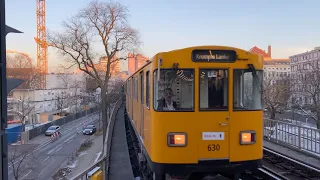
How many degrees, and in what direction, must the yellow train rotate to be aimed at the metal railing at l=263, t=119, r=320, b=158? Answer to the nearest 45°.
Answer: approximately 135° to its left

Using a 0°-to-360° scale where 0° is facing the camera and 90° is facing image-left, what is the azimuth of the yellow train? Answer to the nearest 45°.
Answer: approximately 0°

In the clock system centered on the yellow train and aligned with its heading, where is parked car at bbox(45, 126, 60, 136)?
The parked car is roughly at 5 o'clock from the yellow train.
